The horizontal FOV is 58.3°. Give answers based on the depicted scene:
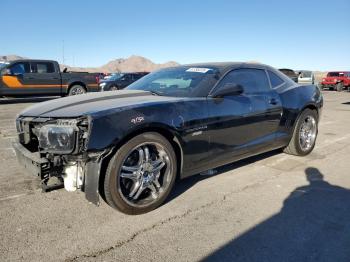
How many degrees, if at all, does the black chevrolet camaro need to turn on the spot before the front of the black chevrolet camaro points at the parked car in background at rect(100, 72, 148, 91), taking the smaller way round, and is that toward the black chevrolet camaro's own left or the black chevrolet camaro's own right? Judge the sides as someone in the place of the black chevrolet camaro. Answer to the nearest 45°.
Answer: approximately 135° to the black chevrolet camaro's own right

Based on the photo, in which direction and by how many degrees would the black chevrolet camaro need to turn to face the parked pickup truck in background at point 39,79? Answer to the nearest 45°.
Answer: approximately 90° to its right

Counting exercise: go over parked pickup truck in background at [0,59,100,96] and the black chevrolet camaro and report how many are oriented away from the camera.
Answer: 0

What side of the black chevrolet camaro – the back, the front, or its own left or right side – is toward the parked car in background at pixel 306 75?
back
